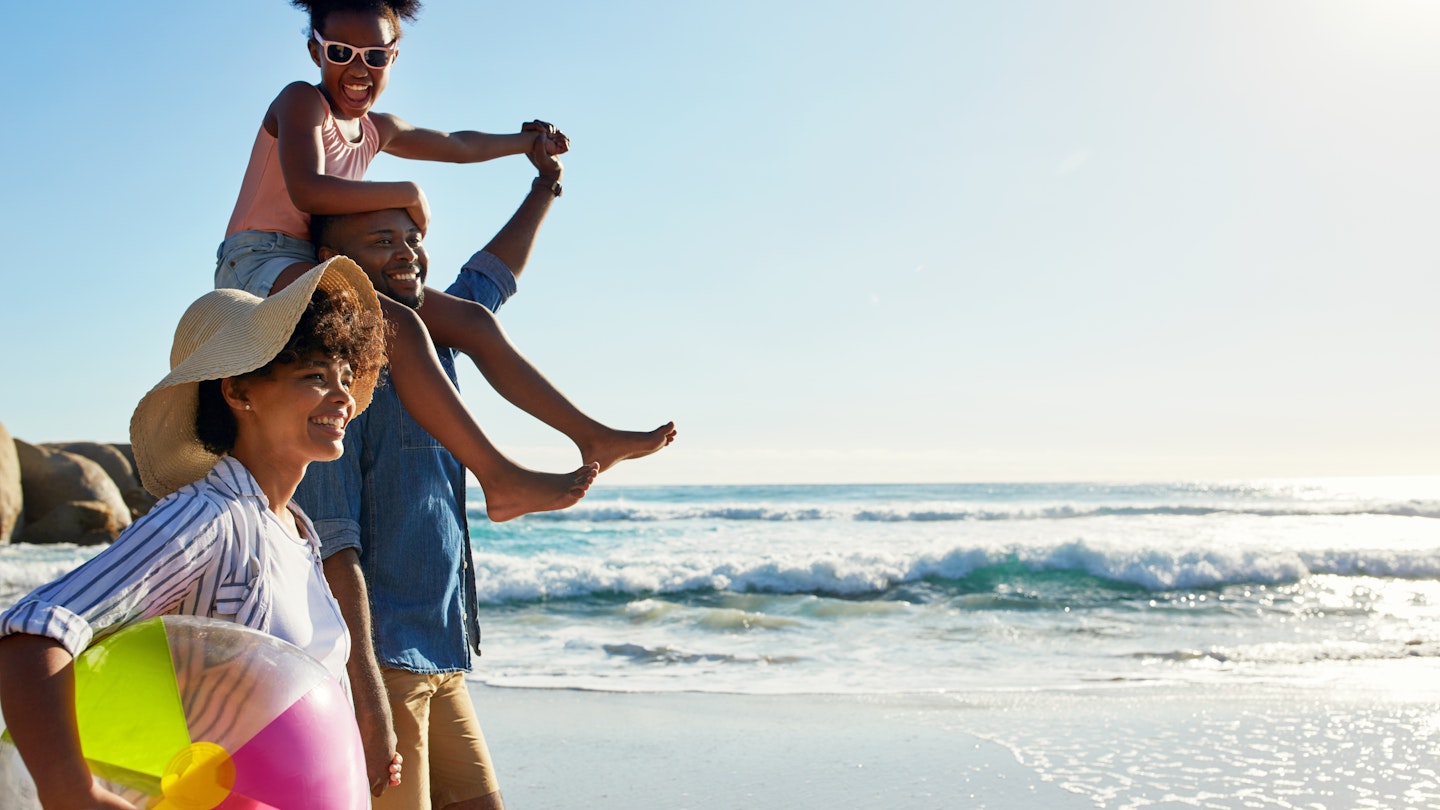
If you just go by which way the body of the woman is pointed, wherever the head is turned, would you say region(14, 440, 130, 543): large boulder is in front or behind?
behind

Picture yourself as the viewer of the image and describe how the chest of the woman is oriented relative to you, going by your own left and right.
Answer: facing the viewer and to the right of the viewer

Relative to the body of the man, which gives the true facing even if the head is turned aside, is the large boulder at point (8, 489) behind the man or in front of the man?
behind

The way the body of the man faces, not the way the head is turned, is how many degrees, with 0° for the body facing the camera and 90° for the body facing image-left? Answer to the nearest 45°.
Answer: approximately 315°

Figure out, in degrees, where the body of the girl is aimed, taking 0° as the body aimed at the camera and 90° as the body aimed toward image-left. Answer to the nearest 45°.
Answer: approximately 315°

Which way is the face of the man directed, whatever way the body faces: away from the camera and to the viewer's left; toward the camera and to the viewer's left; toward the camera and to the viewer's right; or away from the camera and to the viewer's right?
toward the camera and to the viewer's right

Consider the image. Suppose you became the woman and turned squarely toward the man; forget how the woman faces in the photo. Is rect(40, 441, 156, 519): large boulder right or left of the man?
left

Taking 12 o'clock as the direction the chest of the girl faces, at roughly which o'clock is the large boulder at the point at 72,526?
The large boulder is roughly at 7 o'clock from the girl.

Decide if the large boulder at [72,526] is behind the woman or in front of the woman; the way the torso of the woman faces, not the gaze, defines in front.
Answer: behind

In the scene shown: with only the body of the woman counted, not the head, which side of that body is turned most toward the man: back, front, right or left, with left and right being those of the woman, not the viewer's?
left

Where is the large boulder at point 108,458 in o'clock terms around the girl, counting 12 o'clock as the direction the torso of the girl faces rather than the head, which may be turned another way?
The large boulder is roughly at 7 o'clock from the girl.

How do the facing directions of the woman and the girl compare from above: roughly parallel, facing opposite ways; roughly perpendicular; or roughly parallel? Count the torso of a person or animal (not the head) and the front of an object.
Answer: roughly parallel
